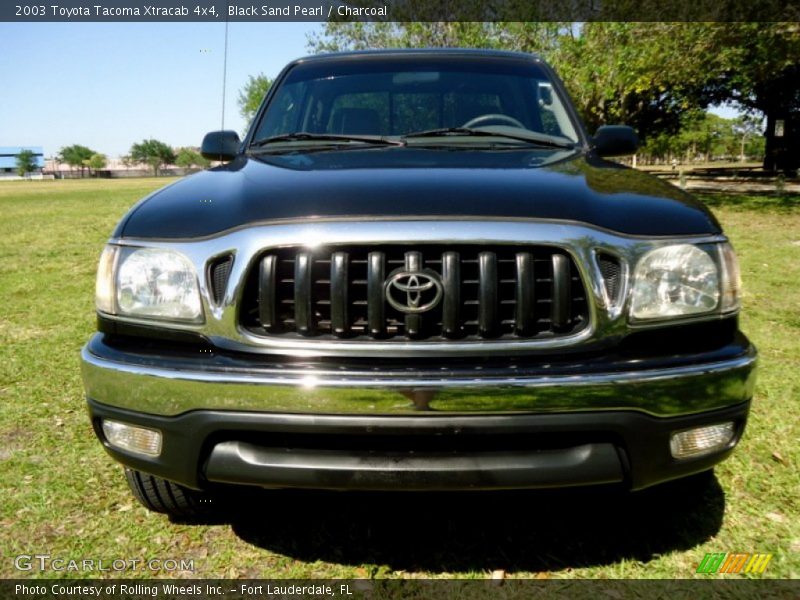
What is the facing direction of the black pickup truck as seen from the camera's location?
facing the viewer

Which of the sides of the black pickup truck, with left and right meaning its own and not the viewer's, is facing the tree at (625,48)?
back
